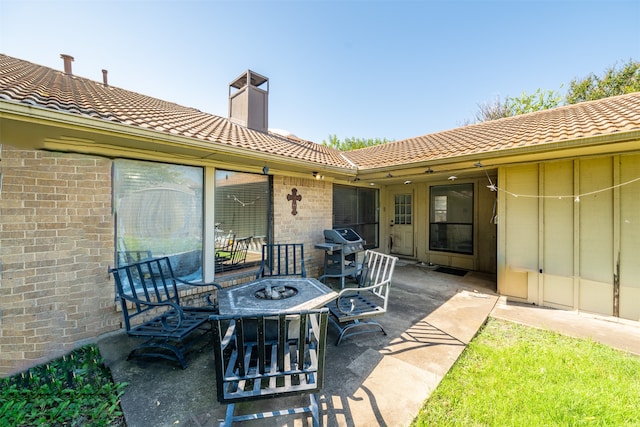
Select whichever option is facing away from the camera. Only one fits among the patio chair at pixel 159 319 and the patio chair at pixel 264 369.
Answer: the patio chair at pixel 264 369

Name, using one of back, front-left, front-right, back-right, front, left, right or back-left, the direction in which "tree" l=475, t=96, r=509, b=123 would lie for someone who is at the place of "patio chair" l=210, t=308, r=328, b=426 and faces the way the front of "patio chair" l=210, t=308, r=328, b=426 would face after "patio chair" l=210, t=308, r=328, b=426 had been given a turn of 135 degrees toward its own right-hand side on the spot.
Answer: left

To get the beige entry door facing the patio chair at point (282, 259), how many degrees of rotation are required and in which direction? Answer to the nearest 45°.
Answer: approximately 45° to its right

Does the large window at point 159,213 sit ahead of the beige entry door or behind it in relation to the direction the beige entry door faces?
ahead

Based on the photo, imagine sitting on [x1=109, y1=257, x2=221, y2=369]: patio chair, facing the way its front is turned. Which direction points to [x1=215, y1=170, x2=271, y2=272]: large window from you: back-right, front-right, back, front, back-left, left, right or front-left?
left

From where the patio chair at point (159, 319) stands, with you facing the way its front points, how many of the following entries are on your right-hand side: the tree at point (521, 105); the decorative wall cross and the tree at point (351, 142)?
0

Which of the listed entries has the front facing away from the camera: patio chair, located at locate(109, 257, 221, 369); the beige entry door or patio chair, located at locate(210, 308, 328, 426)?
patio chair, located at locate(210, 308, 328, 426)

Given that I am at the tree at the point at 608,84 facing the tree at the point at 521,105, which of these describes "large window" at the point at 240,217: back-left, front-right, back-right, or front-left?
front-left

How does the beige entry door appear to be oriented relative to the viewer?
toward the camera

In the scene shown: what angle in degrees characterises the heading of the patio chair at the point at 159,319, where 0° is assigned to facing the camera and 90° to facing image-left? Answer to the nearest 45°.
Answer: approximately 315°

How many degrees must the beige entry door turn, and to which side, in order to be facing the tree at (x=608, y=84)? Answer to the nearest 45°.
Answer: approximately 135° to its left

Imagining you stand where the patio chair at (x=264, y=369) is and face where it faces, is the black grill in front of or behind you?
in front

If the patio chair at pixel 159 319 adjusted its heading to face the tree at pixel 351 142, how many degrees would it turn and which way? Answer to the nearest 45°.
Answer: approximately 90° to its left

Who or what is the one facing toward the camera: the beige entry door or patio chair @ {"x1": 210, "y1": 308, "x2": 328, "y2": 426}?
the beige entry door

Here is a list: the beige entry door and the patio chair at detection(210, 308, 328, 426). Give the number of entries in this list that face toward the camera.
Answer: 1

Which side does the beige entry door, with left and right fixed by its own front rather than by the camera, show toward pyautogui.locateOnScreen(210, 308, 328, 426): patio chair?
front

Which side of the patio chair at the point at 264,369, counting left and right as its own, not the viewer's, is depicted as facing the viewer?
back

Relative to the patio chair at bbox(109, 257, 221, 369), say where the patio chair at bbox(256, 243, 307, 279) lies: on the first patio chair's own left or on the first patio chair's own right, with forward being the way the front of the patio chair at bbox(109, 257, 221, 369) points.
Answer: on the first patio chair's own left

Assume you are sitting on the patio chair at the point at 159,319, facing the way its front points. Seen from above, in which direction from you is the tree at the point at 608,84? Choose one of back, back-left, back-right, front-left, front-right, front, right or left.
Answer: front-left
